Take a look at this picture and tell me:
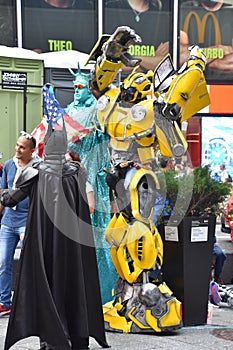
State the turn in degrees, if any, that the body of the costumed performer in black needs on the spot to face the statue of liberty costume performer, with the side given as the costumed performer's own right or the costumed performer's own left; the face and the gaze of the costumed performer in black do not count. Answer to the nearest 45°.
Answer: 0° — they already face them

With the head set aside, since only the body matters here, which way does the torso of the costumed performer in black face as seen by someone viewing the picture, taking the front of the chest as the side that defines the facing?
away from the camera

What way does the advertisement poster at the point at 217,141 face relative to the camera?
toward the camera

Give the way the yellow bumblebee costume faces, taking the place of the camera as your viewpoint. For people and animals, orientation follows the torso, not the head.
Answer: facing the viewer and to the left of the viewer

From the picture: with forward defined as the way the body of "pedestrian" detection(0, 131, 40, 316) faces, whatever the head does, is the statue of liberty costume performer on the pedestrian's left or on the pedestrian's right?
on the pedestrian's left

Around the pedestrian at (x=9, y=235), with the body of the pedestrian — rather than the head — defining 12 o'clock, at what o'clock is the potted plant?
The potted plant is roughly at 8 o'clock from the pedestrian.

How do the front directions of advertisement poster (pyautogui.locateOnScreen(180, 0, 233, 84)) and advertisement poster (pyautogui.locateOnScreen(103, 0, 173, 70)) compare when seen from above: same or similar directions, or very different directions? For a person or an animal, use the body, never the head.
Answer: same or similar directions

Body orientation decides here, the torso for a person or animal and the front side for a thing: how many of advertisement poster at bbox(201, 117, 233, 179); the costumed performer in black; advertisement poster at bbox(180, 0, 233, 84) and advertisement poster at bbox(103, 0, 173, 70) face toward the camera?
3

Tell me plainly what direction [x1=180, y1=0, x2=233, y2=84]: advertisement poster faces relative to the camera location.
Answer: facing the viewer

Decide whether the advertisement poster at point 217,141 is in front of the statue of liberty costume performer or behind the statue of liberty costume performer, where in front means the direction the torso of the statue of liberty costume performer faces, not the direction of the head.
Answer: behind

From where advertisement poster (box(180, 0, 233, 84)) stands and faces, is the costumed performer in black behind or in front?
in front

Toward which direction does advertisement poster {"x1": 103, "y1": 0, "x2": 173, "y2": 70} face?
toward the camera

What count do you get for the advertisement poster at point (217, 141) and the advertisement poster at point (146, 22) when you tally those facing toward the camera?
2

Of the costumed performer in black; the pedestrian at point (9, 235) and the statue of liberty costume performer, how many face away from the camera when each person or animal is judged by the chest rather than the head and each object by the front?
1
